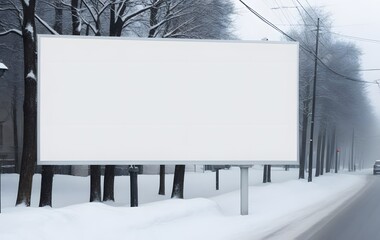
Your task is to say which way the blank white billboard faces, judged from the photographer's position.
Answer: facing the viewer
